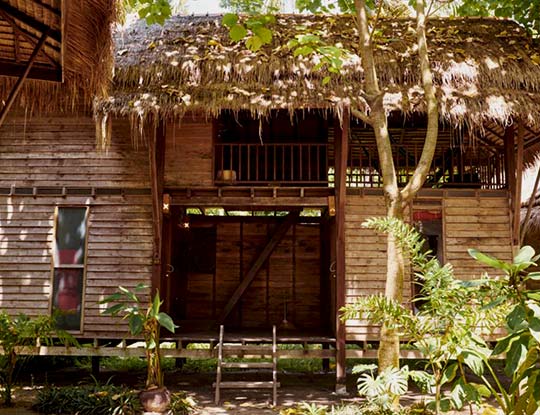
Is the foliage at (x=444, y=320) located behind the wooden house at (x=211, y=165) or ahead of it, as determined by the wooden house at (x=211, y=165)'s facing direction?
ahead

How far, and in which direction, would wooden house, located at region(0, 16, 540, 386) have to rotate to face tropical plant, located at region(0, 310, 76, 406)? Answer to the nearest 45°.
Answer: approximately 45° to its right

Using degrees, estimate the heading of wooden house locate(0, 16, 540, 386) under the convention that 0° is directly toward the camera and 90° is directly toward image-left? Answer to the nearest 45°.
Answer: approximately 0°
